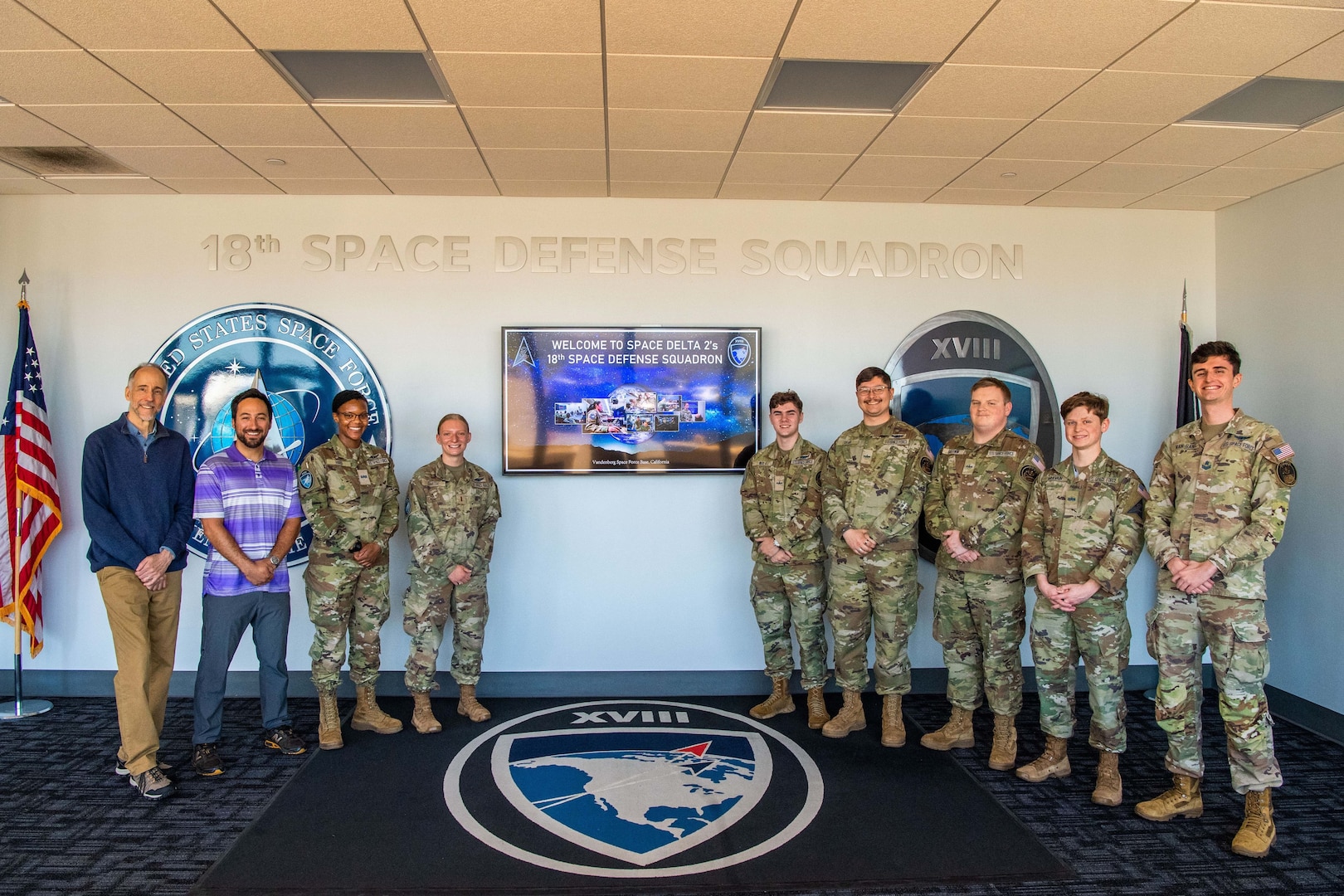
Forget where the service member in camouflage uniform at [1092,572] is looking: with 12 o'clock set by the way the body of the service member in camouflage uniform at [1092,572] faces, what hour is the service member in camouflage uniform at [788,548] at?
the service member in camouflage uniform at [788,548] is roughly at 2 o'clock from the service member in camouflage uniform at [1092,572].

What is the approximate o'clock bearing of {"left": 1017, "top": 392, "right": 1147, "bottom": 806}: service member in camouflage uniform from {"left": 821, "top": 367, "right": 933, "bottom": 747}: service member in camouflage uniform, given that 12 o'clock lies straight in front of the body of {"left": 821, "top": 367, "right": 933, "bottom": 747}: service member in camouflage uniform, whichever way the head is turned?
{"left": 1017, "top": 392, "right": 1147, "bottom": 806}: service member in camouflage uniform is roughly at 10 o'clock from {"left": 821, "top": 367, "right": 933, "bottom": 747}: service member in camouflage uniform.

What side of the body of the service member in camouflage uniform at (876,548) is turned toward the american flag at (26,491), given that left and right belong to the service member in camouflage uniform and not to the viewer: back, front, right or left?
right

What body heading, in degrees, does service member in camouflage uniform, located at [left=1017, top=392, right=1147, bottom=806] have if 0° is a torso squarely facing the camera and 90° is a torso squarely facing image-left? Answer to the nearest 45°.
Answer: approximately 45°

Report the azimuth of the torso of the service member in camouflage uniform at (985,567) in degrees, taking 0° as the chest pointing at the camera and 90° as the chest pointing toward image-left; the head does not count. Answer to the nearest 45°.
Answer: approximately 45°

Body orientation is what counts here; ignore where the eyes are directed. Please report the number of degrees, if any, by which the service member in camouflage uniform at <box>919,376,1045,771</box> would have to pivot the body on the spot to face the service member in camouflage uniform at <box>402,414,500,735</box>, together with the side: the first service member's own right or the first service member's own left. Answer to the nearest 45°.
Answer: approximately 45° to the first service member's own right
